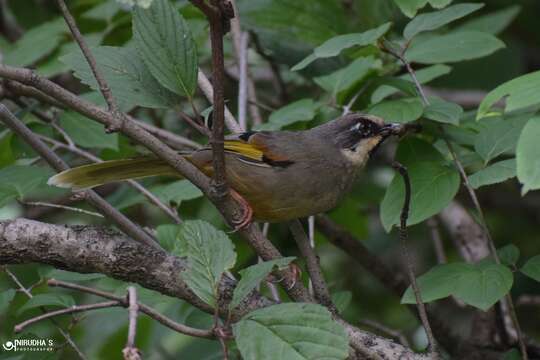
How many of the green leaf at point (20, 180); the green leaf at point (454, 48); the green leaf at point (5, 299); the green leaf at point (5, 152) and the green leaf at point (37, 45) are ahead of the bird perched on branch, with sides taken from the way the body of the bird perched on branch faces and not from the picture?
1

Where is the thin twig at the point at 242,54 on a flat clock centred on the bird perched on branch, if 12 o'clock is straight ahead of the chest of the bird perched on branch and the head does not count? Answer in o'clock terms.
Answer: The thin twig is roughly at 9 o'clock from the bird perched on branch.

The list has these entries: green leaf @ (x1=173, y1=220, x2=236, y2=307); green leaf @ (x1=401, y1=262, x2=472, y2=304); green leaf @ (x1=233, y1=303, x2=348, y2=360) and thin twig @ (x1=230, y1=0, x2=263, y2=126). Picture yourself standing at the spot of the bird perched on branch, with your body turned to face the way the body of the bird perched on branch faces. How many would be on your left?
1

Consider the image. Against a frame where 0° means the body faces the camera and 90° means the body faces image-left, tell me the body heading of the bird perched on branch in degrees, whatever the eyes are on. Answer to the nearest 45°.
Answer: approximately 270°

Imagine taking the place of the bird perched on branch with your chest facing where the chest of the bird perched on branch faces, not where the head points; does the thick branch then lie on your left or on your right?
on your right

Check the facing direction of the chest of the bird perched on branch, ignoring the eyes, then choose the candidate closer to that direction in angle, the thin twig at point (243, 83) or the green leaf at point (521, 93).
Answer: the green leaf

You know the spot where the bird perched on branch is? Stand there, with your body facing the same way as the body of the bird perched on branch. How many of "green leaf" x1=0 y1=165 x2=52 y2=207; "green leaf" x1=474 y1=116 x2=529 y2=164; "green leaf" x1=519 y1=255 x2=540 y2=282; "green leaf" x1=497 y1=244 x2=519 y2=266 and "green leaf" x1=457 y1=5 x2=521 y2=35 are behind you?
1

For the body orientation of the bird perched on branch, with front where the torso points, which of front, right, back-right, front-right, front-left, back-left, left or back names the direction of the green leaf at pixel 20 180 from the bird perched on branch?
back

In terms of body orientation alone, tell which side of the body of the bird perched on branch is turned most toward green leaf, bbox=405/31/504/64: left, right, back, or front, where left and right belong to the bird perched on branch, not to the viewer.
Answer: front

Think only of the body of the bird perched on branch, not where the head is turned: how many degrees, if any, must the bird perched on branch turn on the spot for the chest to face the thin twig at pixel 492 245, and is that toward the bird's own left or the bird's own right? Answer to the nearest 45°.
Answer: approximately 45° to the bird's own right

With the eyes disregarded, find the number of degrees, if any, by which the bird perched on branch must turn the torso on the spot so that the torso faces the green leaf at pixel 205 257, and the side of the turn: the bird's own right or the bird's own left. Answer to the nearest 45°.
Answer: approximately 90° to the bird's own right
